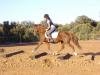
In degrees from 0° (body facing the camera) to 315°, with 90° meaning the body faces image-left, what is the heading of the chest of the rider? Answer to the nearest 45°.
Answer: approximately 90°
